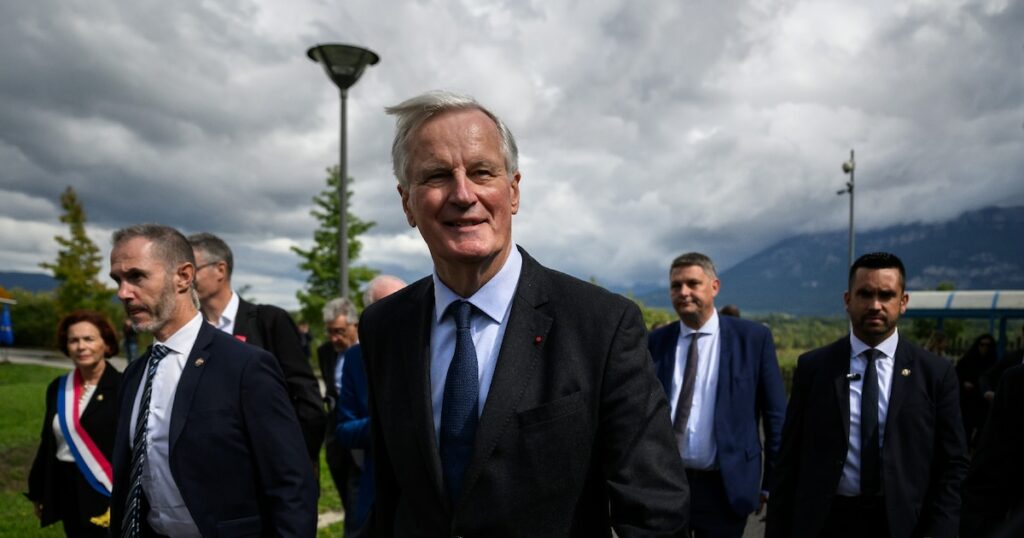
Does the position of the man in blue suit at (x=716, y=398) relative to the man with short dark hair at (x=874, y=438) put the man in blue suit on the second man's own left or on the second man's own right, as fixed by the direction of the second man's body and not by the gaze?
on the second man's own right

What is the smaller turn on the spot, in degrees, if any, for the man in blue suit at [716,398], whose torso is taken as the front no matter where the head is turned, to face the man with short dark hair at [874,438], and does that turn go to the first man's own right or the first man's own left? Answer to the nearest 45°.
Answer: approximately 90° to the first man's own left

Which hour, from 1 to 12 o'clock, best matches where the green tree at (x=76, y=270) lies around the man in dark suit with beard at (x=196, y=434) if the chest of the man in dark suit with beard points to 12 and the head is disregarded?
The green tree is roughly at 4 o'clock from the man in dark suit with beard.

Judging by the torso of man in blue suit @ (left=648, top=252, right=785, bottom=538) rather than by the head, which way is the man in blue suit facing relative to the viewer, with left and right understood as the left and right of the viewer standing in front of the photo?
facing the viewer and to the left of the viewer

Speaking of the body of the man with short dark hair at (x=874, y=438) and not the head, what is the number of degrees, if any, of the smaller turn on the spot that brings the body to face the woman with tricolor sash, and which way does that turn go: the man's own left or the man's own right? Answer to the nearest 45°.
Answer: approximately 90° to the man's own right

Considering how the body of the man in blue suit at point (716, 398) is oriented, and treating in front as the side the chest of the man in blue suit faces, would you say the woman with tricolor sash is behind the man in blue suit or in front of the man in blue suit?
in front

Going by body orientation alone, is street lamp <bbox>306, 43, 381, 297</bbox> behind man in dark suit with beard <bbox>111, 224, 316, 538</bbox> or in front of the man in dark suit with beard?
behind

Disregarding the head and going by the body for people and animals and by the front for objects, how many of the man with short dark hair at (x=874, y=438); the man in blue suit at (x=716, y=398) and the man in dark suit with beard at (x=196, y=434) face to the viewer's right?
0

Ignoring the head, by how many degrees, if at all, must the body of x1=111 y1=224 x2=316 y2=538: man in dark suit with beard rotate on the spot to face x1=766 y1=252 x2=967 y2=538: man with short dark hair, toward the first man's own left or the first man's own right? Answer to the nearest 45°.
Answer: approximately 135° to the first man's own left

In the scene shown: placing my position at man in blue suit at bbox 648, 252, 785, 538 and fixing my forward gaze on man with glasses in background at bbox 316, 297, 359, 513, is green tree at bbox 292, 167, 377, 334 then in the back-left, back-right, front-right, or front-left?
front-right

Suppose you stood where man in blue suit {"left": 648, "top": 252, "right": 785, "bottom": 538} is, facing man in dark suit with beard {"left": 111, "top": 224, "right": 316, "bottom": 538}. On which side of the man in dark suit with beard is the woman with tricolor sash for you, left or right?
right

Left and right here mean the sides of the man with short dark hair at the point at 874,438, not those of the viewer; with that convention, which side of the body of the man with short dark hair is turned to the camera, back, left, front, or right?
front
